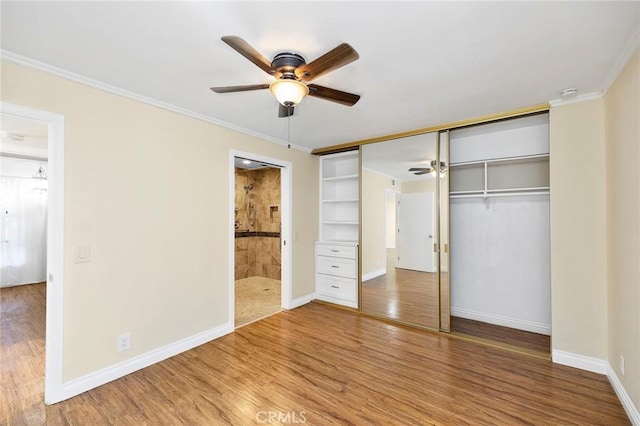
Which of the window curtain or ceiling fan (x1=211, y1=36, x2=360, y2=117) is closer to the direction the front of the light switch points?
the ceiling fan

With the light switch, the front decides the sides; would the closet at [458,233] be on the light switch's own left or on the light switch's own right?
on the light switch's own left

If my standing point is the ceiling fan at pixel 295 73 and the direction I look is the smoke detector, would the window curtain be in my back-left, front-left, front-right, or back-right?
back-left

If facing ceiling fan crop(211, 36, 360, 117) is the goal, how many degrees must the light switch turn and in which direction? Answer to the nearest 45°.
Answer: approximately 45° to its left

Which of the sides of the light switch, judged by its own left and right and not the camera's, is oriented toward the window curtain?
back

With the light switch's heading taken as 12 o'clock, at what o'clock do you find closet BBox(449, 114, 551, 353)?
The closet is roughly at 10 o'clock from the light switch.

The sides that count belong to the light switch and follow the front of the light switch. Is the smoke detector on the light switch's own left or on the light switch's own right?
on the light switch's own left

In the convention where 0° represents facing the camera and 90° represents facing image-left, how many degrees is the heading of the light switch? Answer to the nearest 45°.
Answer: approximately 0°
